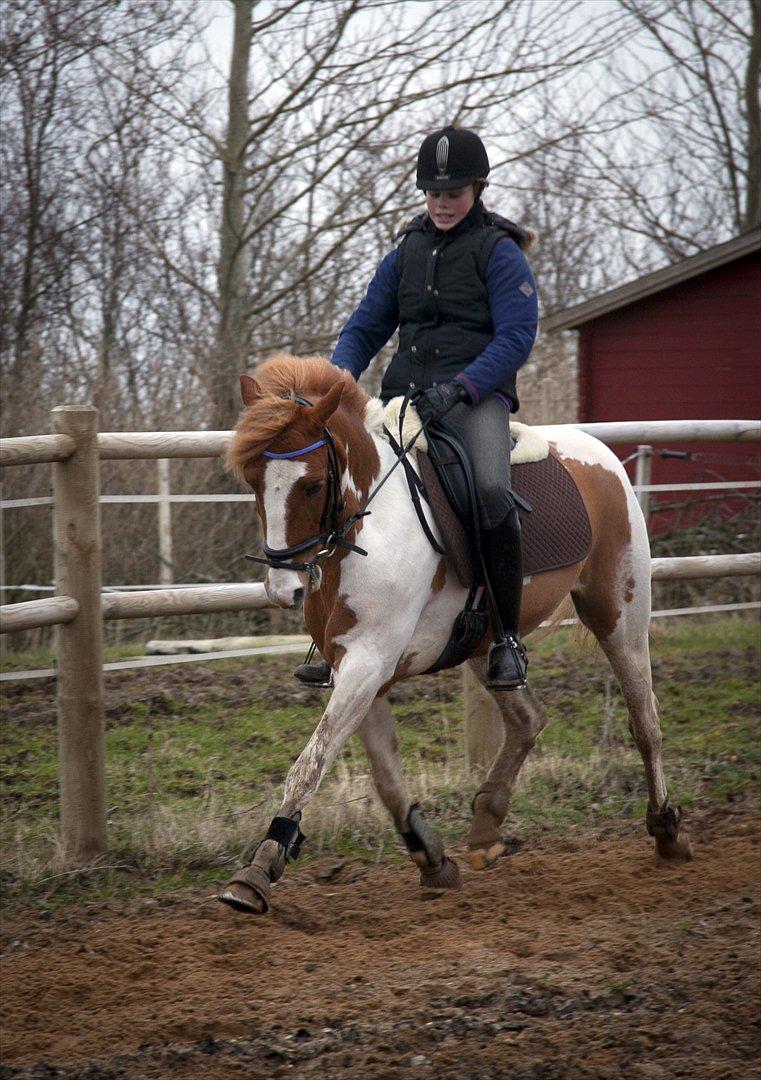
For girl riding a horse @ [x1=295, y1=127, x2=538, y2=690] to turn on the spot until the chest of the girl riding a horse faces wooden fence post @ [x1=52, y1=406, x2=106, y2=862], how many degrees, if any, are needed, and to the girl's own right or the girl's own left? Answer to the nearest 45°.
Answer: approximately 45° to the girl's own right

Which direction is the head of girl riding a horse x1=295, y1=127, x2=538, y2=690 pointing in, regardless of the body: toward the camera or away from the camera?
toward the camera

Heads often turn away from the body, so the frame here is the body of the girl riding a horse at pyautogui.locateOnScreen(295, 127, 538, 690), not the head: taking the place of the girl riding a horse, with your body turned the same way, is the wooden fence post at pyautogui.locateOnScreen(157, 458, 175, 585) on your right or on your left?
on your right

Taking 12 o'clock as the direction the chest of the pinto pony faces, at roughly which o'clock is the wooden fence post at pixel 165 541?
The wooden fence post is roughly at 4 o'clock from the pinto pony.

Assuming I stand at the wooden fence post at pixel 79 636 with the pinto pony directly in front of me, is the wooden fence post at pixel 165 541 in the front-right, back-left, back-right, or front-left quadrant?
back-left

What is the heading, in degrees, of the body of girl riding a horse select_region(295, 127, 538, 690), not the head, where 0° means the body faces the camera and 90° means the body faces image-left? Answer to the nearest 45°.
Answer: approximately 45°

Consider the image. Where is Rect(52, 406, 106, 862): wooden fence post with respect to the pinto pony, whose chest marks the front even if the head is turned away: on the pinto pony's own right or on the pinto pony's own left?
on the pinto pony's own right

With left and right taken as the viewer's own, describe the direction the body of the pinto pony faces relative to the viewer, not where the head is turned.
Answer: facing the viewer and to the left of the viewer

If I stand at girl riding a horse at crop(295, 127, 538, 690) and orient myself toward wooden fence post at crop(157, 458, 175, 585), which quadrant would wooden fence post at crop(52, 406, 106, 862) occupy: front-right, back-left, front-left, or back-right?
front-left
